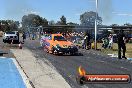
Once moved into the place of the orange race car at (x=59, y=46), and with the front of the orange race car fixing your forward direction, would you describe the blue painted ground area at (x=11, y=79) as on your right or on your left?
on your right

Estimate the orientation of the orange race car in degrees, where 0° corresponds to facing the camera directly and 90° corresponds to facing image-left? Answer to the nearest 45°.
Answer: approximately 315°
